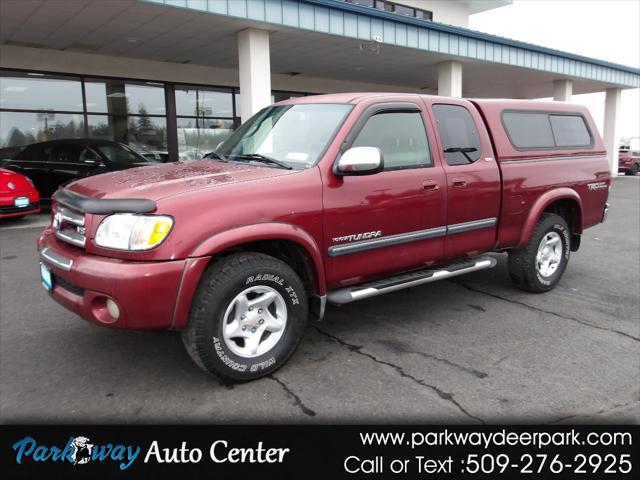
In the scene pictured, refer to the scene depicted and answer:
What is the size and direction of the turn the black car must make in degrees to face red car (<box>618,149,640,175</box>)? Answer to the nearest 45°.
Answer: approximately 45° to its left

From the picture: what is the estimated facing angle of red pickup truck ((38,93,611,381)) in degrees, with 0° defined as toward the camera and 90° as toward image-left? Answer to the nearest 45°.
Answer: approximately 45°

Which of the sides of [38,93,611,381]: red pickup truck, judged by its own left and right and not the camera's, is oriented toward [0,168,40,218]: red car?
right

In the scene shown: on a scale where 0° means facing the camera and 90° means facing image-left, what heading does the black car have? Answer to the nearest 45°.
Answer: approximately 315°

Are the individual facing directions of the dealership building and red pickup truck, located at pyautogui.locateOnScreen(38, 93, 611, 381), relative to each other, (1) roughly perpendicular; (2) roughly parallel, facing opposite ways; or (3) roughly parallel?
roughly perpendicular

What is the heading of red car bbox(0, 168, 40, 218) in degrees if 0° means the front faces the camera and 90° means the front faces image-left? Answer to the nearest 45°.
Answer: approximately 315°

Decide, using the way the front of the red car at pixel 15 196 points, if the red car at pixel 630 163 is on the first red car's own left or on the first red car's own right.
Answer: on the first red car's own left
